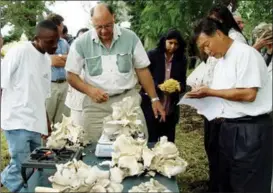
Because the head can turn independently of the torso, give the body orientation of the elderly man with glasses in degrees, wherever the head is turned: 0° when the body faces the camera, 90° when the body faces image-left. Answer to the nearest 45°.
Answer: approximately 0°

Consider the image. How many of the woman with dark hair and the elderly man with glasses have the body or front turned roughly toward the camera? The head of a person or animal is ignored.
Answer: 2

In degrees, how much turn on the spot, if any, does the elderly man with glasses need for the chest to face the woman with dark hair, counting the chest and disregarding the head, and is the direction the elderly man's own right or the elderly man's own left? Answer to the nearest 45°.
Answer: approximately 135° to the elderly man's own left

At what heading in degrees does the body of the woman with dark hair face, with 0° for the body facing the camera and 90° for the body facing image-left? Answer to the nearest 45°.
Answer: approximately 0°

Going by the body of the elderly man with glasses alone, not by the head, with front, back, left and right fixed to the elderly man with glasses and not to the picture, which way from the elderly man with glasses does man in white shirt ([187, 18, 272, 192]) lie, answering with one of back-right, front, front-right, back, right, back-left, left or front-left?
front-left

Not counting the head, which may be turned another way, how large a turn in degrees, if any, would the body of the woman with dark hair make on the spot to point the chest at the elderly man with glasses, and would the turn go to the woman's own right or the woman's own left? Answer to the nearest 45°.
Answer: approximately 45° to the woman's own right
